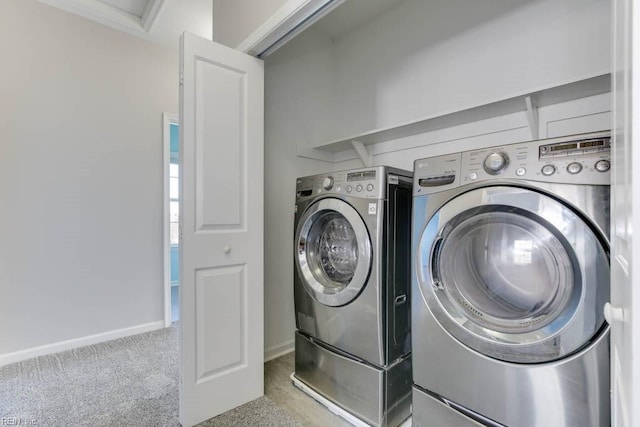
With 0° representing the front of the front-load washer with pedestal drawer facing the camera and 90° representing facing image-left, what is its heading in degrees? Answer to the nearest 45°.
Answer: approximately 45°

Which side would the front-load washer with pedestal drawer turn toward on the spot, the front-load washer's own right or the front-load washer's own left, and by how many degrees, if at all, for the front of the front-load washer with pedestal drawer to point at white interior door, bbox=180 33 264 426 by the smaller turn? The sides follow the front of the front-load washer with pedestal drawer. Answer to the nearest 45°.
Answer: approximately 45° to the front-load washer's own right

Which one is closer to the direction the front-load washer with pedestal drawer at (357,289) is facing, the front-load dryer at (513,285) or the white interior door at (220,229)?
the white interior door
